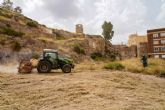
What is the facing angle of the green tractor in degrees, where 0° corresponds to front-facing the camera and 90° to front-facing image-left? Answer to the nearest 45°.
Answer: approximately 270°

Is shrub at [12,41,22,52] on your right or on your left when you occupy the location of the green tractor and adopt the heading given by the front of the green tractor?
on your left
